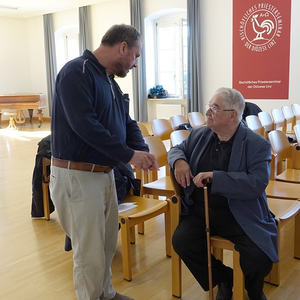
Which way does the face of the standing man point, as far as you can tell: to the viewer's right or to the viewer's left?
to the viewer's right

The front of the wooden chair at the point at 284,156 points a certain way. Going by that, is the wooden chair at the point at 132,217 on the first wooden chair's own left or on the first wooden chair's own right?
on the first wooden chair's own right

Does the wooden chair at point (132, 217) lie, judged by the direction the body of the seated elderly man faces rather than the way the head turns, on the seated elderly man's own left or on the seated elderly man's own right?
on the seated elderly man's own right

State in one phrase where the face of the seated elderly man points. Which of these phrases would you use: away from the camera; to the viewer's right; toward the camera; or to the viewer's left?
to the viewer's left

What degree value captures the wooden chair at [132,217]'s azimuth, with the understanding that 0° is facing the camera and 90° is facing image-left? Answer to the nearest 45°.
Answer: approximately 315°

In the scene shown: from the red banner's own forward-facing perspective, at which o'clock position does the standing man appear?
The standing man is roughly at 12 o'clock from the red banner.

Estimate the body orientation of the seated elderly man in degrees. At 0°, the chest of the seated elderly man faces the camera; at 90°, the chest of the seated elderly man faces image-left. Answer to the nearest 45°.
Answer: approximately 45°

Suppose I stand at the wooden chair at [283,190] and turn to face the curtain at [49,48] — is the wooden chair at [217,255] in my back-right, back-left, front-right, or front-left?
back-left

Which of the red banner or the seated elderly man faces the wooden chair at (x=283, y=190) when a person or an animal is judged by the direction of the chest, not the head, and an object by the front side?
the red banner

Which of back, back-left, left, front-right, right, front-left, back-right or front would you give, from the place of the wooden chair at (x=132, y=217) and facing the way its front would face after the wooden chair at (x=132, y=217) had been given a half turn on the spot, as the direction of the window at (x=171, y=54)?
front-right

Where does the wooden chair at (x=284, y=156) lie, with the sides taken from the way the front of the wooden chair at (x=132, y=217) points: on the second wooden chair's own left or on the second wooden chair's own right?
on the second wooden chair's own left
